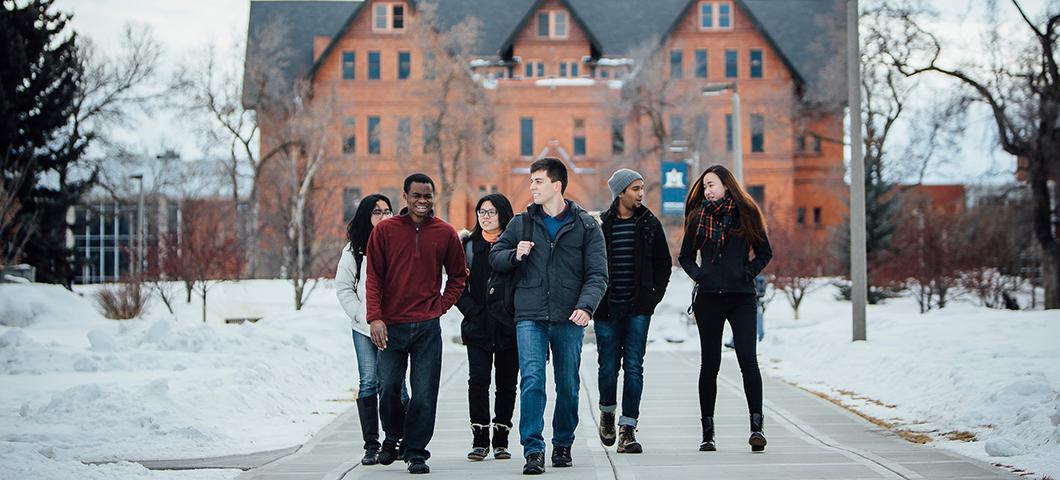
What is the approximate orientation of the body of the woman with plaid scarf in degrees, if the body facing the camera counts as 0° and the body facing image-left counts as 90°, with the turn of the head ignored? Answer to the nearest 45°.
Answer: approximately 0°

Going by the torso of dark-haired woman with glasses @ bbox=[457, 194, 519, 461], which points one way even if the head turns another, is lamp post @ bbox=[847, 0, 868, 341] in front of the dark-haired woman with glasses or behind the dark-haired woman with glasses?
behind

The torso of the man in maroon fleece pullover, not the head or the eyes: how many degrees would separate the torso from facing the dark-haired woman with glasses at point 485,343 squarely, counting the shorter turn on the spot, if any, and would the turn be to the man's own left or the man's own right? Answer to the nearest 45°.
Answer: approximately 135° to the man's own left

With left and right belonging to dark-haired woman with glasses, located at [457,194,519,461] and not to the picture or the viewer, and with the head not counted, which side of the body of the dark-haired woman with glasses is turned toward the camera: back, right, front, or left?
front

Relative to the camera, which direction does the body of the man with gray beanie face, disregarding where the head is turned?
toward the camera

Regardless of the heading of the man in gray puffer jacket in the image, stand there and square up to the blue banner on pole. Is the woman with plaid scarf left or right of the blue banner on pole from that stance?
right

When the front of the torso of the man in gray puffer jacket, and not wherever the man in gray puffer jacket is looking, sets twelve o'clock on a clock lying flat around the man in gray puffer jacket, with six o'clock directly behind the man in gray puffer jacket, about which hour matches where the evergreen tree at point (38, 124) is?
The evergreen tree is roughly at 5 o'clock from the man in gray puffer jacket.

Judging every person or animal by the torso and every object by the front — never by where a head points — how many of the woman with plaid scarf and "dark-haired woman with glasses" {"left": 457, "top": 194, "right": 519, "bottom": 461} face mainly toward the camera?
2

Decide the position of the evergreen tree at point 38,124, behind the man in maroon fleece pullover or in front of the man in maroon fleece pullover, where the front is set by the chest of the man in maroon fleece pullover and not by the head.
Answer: behind

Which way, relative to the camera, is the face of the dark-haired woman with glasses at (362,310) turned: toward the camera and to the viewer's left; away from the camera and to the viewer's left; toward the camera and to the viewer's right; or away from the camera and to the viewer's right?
toward the camera and to the viewer's right
